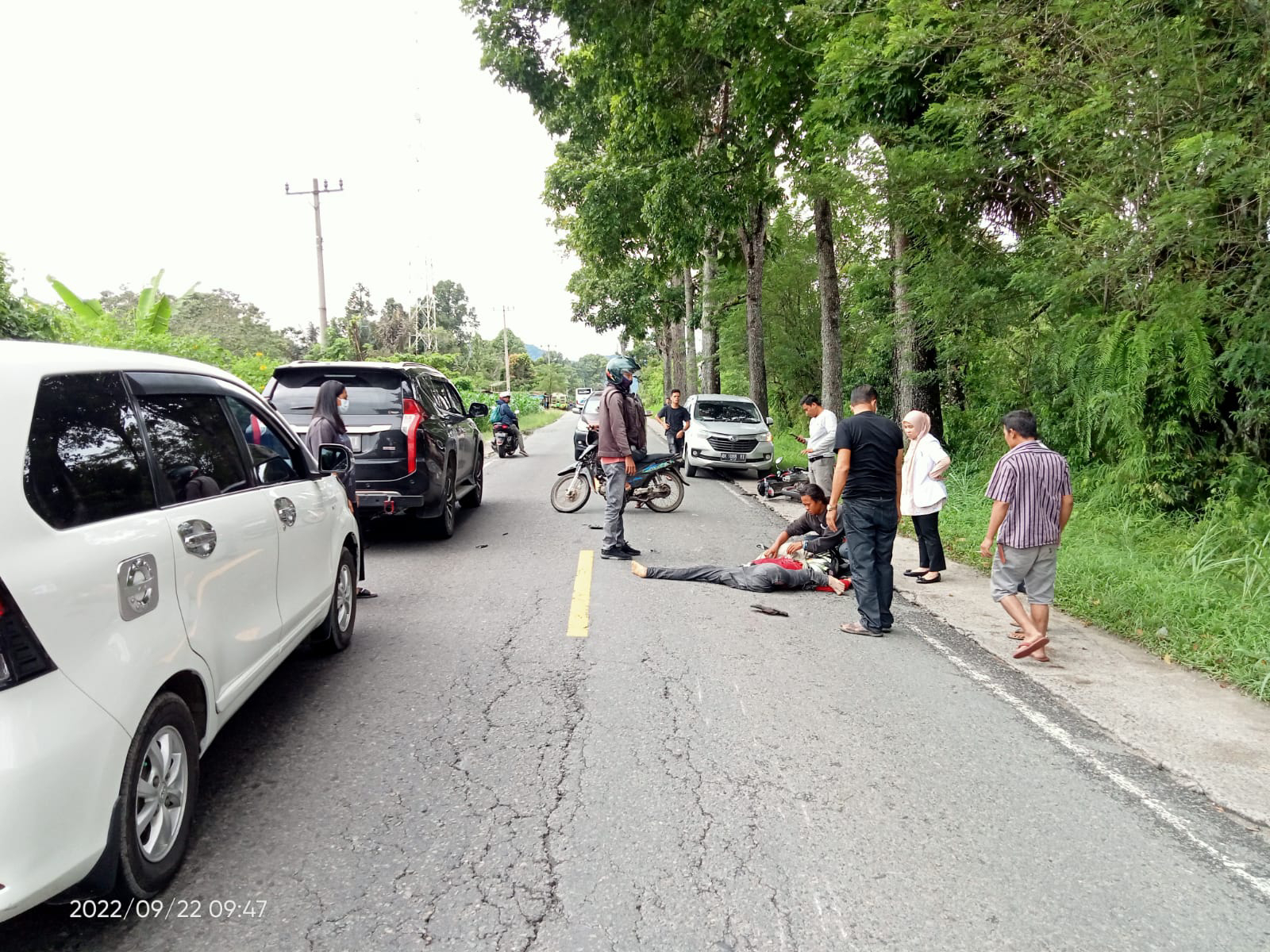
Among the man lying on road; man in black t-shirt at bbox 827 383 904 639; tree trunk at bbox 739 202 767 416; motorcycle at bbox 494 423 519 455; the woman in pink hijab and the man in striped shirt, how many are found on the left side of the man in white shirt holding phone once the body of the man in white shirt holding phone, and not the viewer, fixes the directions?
4

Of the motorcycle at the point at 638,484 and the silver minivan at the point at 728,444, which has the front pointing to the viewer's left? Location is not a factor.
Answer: the motorcycle

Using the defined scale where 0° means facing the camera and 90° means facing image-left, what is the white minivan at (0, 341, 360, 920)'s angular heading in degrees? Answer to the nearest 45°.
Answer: approximately 225°

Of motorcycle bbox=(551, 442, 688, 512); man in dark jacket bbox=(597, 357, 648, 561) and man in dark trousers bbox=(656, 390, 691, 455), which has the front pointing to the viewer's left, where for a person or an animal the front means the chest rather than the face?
the motorcycle

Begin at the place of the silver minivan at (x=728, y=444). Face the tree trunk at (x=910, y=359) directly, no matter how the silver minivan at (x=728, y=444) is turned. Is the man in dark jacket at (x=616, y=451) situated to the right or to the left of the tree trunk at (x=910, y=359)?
right

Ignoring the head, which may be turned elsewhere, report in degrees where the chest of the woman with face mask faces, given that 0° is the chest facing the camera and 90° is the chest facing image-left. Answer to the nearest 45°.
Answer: approximately 270°

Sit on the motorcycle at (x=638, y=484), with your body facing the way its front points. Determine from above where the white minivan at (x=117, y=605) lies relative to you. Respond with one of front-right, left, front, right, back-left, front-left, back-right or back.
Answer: left

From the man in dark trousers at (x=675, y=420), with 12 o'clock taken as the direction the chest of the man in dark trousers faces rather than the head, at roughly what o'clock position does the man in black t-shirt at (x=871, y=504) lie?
The man in black t-shirt is roughly at 12 o'clock from the man in dark trousers.

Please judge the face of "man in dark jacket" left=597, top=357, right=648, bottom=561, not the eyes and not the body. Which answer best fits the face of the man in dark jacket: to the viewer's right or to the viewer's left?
to the viewer's right

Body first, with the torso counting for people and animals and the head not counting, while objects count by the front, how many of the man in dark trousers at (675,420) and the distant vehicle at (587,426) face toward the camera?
2
